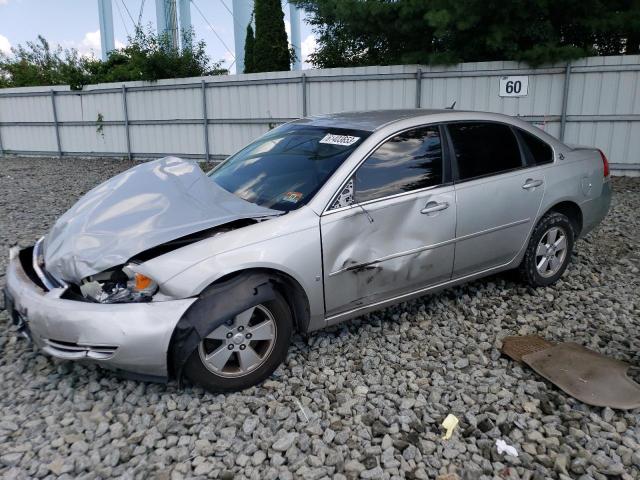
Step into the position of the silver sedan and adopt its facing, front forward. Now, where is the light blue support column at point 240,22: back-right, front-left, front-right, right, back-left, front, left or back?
back-right

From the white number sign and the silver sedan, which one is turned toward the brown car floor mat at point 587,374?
the white number sign

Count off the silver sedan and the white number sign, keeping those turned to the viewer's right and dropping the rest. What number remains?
0

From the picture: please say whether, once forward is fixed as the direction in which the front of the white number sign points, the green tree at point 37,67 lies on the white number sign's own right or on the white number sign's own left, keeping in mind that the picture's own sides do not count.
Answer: on the white number sign's own right

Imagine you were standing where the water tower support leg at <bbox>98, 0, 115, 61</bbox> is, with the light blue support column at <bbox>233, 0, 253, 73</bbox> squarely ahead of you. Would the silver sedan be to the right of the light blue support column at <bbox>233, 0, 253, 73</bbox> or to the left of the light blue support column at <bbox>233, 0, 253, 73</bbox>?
right

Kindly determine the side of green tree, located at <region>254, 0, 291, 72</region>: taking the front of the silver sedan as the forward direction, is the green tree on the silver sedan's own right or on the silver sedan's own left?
on the silver sedan's own right

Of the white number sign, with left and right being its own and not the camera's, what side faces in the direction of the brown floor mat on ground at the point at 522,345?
front

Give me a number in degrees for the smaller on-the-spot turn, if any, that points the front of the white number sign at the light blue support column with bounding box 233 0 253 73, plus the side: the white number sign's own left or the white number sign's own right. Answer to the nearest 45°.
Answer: approximately 135° to the white number sign's own right

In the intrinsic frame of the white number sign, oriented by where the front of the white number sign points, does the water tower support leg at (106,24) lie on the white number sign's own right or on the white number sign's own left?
on the white number sign's own right

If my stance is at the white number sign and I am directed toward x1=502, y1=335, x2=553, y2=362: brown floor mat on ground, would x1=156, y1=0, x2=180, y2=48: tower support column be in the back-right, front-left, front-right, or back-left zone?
back-right

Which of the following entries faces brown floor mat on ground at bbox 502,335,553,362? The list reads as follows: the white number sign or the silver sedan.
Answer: the white number sign

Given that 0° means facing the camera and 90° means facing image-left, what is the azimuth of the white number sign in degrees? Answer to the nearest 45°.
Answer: approximately 0°

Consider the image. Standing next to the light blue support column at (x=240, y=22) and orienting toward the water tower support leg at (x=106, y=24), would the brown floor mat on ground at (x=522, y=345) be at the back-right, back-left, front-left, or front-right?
back-left

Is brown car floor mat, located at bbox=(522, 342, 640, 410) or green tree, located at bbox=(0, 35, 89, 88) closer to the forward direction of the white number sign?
the brown car floor mat

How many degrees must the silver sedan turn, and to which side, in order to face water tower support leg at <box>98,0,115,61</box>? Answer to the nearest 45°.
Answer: approximately 135° to its right
